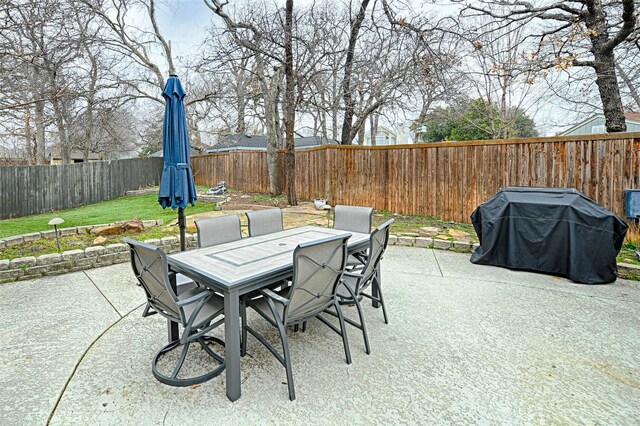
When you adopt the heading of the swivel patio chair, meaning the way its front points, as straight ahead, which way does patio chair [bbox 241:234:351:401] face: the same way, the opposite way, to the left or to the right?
to the left

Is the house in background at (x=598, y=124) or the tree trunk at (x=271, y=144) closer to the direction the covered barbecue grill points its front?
the tree trunk

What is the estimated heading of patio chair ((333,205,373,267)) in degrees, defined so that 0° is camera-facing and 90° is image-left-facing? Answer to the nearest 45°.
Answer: approximately 45°

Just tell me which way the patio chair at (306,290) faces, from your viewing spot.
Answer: facing away from the viewer and to the left of the viewer

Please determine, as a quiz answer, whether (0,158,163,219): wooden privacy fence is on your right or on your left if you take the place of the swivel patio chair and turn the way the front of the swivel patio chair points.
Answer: on your left

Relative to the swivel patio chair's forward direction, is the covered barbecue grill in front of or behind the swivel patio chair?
in front

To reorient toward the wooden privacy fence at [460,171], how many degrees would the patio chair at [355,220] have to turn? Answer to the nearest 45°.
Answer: approximately 180°

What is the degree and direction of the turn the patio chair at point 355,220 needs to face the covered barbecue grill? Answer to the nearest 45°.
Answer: approximately 135° to its left

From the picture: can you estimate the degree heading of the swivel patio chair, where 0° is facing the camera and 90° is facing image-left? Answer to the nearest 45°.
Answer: approximately 225°

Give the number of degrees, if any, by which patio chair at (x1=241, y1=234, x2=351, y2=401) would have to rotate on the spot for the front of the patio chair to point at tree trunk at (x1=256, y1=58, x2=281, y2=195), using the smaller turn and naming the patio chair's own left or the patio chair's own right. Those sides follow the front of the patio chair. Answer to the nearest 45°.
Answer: approximately 45° to the patio chair's own right

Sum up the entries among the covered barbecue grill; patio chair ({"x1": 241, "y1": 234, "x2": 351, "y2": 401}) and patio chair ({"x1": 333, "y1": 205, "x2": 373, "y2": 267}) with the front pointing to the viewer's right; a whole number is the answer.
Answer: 0

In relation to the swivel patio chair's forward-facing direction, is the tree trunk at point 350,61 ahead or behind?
ahead

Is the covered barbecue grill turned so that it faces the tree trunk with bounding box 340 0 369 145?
no

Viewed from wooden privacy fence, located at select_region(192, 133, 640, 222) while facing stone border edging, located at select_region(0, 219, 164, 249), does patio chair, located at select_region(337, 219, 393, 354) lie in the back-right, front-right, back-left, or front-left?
front-left

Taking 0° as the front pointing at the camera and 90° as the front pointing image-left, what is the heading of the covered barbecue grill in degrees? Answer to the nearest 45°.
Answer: approximately 45°

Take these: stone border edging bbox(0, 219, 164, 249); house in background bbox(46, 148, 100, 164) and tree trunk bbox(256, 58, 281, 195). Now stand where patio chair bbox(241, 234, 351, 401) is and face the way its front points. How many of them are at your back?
0

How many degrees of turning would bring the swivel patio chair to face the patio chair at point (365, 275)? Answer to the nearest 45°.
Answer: approximately 45° to its right
